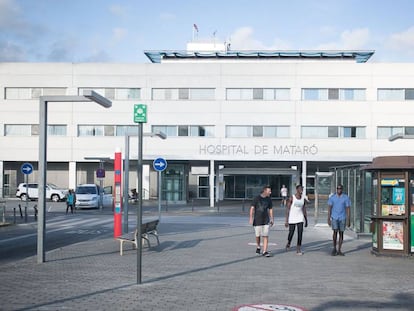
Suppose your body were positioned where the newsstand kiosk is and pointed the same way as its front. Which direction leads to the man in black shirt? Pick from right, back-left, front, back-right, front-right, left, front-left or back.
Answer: right

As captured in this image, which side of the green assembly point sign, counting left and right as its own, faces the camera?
front

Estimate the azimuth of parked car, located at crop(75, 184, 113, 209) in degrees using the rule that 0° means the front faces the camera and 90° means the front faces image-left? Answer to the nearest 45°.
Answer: approximately 45°

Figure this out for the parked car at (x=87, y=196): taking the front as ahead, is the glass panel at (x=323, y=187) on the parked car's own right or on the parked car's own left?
on the parked car's own left

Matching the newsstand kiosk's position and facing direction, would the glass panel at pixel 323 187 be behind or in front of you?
behind

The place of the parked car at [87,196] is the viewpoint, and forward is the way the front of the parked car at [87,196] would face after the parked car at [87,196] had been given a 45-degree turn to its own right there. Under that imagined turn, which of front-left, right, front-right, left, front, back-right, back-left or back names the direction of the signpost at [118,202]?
left

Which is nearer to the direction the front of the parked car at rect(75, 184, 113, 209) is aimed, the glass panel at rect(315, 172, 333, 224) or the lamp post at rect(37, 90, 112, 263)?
the lamp post

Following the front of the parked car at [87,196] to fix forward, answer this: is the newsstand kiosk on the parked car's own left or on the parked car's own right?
on the parked car's own left

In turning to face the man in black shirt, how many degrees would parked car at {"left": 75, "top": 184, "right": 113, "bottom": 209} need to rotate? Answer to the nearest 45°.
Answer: approximately 45° to its left

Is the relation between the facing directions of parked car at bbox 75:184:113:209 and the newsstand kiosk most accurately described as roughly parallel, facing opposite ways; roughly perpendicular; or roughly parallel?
roughly parallel

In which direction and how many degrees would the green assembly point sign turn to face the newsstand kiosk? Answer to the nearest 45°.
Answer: approximately 135° to its left

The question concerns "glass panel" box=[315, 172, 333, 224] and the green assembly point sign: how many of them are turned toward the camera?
2

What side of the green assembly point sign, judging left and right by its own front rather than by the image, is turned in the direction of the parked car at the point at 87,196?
back

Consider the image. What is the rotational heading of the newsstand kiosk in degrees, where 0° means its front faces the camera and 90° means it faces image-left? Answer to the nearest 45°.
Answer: approximately 0°
